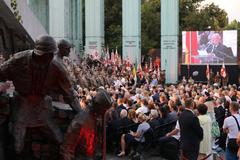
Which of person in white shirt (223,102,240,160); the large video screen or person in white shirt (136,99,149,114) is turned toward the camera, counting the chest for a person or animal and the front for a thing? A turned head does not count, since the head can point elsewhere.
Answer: the large video screen

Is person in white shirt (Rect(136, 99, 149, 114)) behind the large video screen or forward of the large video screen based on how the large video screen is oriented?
forward

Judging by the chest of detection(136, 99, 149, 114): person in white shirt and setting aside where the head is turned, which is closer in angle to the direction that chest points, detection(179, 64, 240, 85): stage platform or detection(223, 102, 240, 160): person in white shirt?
the stage platform

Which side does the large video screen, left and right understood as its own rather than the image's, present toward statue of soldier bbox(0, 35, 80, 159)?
front

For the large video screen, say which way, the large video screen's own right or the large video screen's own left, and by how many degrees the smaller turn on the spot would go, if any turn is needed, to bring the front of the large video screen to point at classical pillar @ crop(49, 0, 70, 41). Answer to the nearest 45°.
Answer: approximately 90° to the large video screen's own right

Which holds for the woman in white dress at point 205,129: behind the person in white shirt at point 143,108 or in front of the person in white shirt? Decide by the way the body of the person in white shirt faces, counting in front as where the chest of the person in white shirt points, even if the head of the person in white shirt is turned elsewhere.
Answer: behind

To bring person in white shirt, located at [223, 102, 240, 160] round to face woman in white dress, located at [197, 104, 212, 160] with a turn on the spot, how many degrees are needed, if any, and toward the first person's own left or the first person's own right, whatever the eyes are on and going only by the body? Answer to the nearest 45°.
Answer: approximately 45° to the first person's own left

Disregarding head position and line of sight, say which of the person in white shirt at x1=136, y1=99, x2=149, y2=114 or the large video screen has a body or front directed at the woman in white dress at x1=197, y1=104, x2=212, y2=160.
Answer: the large video screen

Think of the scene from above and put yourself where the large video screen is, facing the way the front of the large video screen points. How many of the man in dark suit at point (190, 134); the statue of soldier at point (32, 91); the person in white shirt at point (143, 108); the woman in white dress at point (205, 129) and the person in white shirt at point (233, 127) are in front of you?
5

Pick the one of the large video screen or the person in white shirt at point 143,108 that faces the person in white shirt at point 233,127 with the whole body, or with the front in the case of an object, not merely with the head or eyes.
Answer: the large video screen

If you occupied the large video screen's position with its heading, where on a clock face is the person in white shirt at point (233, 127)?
The person in white shirt is roughly at 12 o'clock from the large video screen.

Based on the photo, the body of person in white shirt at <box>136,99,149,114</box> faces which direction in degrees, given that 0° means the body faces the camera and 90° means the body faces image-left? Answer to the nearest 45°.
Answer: approximately 135°

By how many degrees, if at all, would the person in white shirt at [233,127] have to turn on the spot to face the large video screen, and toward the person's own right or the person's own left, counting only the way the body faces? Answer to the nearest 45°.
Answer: approximately 45° to the person's own right

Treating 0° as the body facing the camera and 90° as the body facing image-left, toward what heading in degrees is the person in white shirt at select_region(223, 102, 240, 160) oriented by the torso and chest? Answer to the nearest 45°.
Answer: approximately 135°

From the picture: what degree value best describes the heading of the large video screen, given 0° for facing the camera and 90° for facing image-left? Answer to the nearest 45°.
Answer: approximately 0°

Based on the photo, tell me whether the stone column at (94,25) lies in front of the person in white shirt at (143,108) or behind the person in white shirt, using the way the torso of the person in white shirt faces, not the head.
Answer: in front

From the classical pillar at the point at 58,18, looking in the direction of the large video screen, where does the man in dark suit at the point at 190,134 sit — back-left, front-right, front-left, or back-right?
front-right

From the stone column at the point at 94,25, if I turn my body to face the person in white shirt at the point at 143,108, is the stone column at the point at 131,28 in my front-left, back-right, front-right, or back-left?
front-left

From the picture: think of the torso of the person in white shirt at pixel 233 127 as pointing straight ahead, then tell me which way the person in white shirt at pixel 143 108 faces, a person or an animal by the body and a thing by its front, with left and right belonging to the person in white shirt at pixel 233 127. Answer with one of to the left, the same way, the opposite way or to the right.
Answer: the same way

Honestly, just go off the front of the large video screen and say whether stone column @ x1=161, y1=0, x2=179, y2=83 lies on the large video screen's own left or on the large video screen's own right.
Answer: on the large video screen's own right
